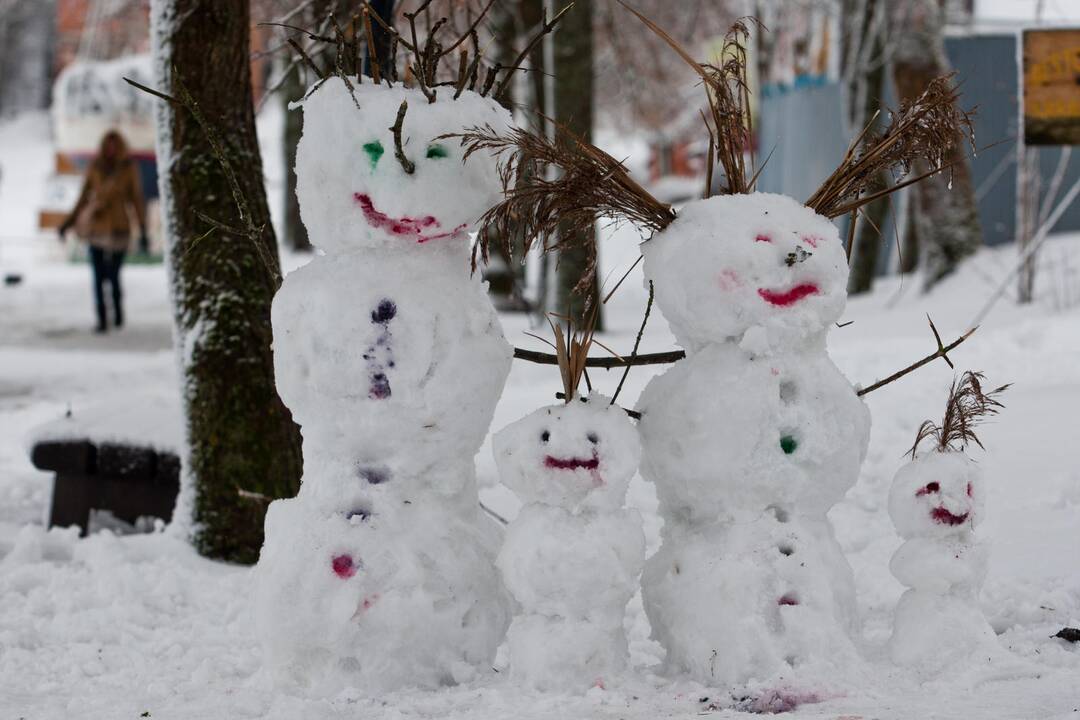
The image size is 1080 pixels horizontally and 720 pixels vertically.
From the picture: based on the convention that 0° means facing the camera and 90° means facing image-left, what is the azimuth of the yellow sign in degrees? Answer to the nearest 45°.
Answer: approximately 0°

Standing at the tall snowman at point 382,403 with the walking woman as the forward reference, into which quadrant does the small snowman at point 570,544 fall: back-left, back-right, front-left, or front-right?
back-right

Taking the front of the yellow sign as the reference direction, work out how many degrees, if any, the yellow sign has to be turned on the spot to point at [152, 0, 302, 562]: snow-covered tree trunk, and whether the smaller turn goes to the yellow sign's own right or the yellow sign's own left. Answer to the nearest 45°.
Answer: approximately 45° to the yellow sign's own right

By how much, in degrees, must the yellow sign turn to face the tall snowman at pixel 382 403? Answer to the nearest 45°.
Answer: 0° — it already faces it

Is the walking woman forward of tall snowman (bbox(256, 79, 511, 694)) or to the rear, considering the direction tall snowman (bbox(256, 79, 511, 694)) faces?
to the rear

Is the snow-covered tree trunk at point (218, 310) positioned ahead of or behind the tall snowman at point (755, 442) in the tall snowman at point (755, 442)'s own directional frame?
behind

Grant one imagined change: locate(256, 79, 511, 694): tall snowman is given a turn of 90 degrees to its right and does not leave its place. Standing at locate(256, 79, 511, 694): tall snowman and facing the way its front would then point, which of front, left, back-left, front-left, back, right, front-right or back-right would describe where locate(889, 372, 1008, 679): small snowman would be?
back

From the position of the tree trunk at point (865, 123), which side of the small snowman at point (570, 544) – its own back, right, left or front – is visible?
back
